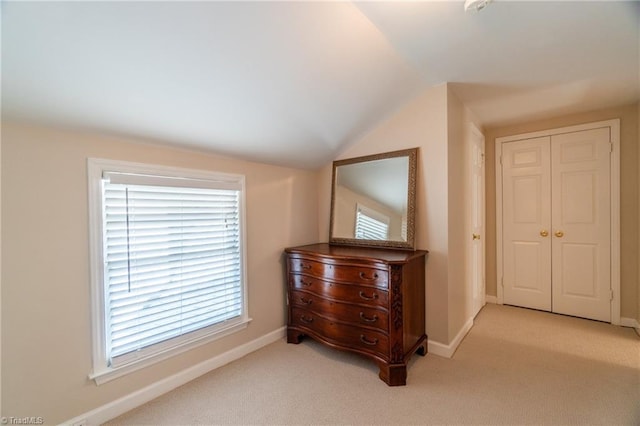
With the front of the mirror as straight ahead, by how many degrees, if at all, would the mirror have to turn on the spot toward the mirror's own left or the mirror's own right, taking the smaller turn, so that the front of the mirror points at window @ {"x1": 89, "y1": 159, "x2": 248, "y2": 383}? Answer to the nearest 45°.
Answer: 0° — it already faces it

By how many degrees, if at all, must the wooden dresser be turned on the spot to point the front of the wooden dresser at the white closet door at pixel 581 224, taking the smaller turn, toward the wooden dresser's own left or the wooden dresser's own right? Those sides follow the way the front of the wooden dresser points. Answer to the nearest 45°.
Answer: approximately 180°

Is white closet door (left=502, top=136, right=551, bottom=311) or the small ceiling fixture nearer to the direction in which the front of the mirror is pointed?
the small ceiling fixture

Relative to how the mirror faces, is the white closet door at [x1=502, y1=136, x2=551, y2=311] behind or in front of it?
behind

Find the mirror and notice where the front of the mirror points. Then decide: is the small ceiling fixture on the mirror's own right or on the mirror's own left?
on the mirror's own left

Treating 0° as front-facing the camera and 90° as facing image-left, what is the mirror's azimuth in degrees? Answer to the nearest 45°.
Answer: approximately 45°

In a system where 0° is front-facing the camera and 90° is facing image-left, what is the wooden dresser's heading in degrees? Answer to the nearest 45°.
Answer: approximately 45°
